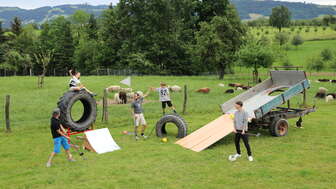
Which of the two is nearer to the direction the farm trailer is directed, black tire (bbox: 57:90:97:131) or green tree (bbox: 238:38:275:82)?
the green tree

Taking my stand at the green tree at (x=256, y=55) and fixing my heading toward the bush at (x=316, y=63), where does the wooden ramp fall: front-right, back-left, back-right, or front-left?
back-right

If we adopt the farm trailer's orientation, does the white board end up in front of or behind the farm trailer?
behind

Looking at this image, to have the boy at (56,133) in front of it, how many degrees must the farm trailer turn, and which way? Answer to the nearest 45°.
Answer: approximately 180°

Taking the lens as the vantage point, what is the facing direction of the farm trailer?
facing away from the viewer and to the right of the viewer

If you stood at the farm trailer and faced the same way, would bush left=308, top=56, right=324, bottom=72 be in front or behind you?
in front

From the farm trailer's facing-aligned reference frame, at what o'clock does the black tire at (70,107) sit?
The black tire is roughly at 7 o'clock from the farm trailer.

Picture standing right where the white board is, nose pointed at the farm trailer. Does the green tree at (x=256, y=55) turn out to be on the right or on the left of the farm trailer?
left

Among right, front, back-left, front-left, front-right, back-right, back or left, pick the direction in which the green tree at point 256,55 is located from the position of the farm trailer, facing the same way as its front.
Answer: front-left
